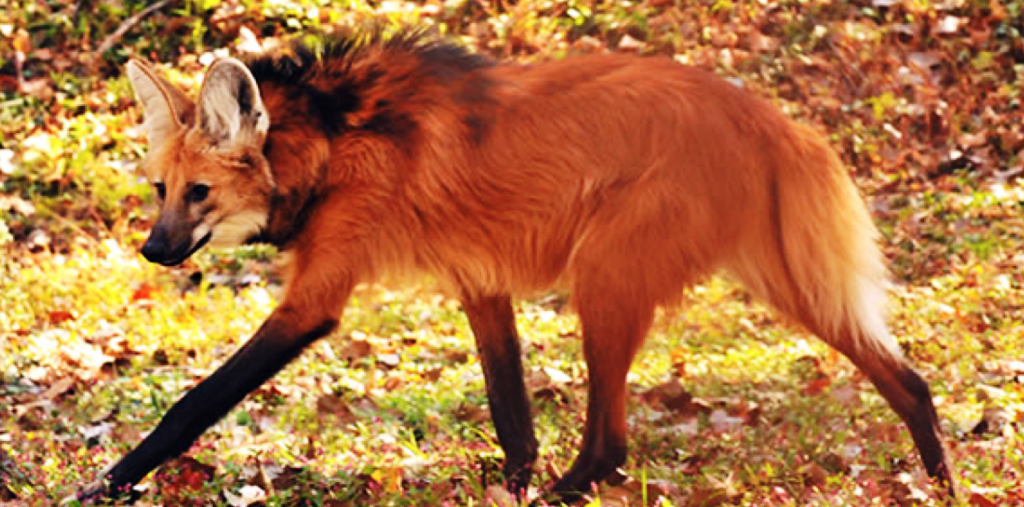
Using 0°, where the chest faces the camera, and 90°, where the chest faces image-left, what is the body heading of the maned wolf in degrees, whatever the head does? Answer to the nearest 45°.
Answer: approximately 90°

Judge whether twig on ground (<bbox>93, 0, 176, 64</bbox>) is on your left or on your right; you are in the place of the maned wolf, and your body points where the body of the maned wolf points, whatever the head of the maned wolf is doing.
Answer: on your right
